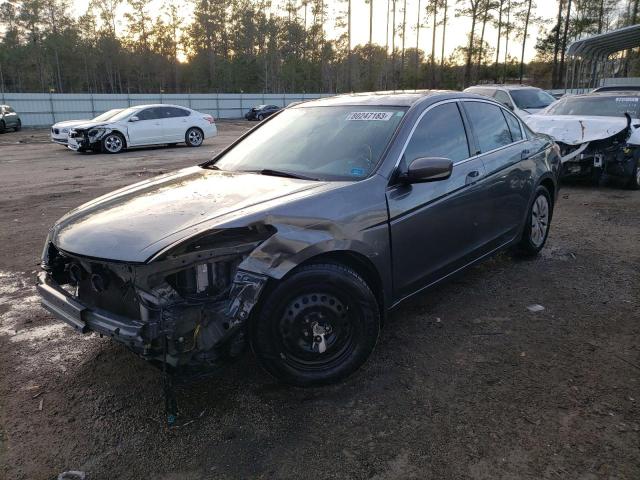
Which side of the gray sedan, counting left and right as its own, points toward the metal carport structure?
back

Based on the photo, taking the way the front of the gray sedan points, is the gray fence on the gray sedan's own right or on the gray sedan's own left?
on the gray sedan's own right

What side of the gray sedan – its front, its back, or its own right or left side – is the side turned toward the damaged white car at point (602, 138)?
back

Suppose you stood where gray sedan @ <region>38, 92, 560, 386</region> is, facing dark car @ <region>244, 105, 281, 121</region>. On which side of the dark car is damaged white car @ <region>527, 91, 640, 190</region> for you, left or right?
right

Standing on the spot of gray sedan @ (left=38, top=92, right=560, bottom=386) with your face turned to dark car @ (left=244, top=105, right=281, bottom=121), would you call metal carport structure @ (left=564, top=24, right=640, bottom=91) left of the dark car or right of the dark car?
right

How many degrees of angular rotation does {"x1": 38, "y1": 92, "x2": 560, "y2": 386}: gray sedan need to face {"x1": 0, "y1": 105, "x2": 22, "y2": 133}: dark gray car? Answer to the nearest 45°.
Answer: approximately 90° to its right

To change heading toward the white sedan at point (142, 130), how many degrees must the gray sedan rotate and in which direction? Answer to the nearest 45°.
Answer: approximately 135° to its right

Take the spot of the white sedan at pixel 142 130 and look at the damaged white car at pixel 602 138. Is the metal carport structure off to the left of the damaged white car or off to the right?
left

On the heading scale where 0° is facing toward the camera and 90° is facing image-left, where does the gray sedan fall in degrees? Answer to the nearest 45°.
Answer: approximately 45°
